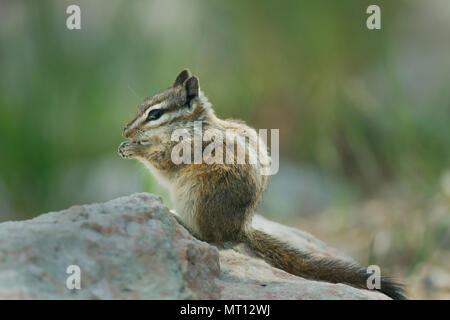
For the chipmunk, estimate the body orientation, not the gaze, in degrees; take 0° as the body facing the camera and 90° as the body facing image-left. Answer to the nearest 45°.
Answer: approximately 90°
